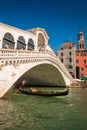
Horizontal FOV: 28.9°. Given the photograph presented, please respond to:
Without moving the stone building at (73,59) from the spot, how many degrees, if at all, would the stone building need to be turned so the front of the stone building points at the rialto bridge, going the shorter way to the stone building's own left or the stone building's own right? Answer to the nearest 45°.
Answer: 0° — it already faces it

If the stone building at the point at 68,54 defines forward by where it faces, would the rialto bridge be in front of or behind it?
in front

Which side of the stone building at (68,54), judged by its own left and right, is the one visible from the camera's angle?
front

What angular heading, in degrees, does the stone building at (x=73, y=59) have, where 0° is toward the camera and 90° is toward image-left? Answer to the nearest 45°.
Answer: approximately 0°

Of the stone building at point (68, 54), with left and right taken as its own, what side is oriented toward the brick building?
left

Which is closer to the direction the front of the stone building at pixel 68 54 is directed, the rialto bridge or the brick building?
the rialto bridge

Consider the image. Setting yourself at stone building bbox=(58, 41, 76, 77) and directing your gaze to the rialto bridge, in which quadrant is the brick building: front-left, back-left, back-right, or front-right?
back-left
